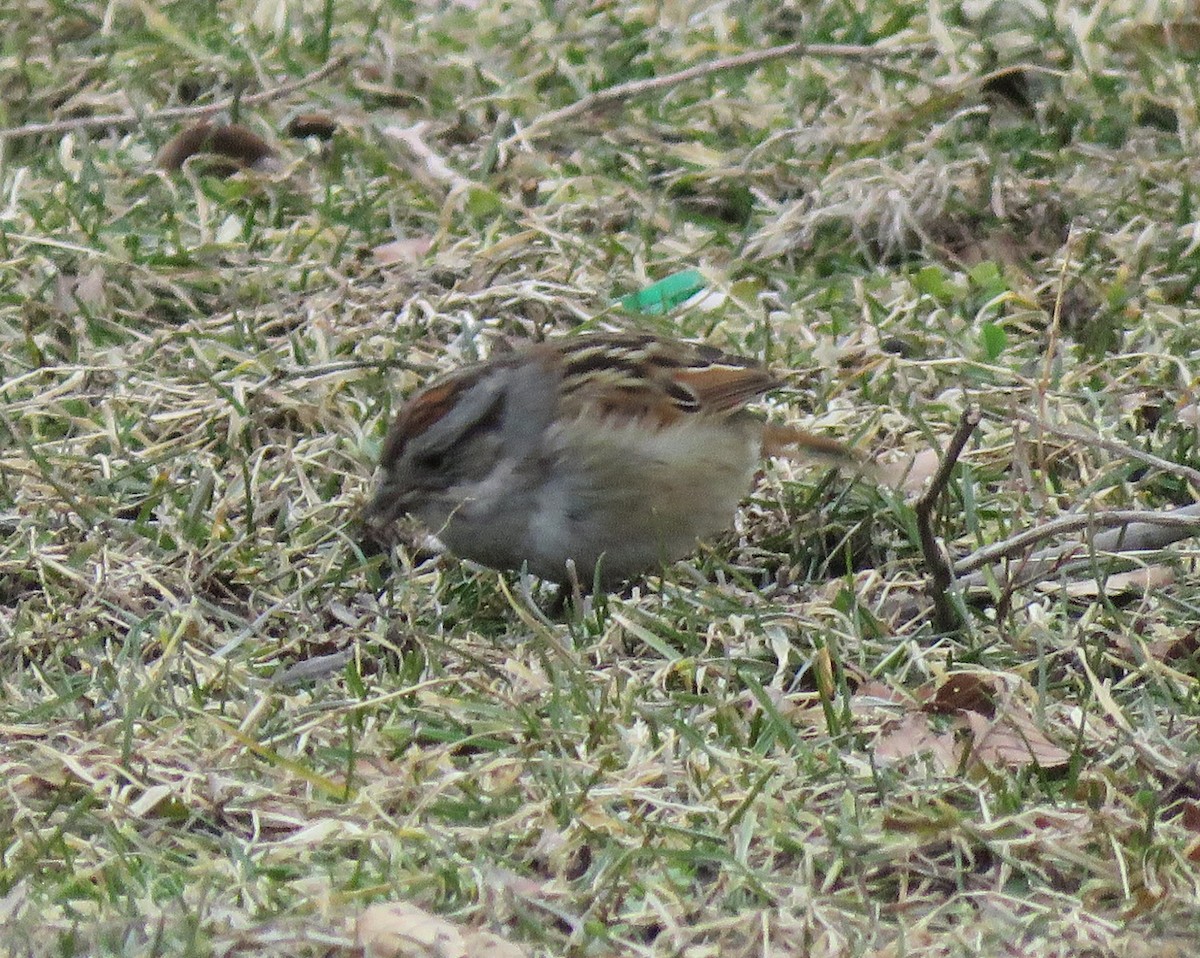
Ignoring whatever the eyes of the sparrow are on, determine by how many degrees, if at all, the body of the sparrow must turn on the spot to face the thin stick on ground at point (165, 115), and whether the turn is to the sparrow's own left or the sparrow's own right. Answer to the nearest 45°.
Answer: approximately 45° to the sparrow's own right

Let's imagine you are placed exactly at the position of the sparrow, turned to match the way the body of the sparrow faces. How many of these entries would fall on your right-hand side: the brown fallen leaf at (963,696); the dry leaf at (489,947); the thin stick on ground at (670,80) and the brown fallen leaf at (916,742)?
1

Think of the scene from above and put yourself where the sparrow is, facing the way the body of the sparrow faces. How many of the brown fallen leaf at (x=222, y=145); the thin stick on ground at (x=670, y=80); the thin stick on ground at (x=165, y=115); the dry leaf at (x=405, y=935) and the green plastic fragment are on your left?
1

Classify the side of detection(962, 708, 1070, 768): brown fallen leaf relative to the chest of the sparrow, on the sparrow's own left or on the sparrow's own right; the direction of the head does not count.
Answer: on the sparrow's own left

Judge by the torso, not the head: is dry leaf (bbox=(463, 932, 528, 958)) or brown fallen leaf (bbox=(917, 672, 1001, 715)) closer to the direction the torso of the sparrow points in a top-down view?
the dry leaf

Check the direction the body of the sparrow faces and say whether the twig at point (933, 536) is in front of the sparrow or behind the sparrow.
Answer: behind

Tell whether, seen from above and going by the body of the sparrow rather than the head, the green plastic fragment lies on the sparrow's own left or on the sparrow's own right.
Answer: on the sparrow's own right

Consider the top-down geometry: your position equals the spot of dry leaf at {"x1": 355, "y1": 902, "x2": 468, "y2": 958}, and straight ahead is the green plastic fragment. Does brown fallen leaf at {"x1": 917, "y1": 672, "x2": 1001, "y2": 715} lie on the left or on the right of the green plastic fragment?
right

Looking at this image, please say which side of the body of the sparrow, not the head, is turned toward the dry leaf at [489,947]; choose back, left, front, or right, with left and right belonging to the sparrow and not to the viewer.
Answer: left

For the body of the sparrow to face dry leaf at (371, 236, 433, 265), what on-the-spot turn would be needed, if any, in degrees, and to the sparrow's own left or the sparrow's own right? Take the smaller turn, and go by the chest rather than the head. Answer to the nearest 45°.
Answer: approximately 90° to the sparrow's own right

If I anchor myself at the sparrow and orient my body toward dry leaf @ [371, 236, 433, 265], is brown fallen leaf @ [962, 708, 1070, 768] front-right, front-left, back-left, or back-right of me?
back-right

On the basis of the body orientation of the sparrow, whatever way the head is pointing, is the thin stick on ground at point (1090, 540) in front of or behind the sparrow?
behind

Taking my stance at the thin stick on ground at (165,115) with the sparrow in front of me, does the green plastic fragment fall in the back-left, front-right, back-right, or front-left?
front-left

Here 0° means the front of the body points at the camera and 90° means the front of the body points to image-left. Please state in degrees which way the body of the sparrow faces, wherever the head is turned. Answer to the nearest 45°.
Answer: approximately 90°

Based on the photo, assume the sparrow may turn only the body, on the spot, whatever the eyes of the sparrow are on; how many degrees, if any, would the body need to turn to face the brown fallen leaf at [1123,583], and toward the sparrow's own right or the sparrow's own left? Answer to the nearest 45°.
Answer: approximately 180°

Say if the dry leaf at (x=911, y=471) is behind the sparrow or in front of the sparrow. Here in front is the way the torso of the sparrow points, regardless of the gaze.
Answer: behind

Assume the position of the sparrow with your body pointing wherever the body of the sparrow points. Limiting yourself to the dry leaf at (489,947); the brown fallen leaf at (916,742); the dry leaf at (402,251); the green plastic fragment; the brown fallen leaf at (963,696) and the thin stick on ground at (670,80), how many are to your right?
3

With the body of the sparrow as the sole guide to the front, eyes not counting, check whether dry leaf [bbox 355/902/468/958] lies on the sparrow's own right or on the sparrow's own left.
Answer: on the sparrow's own left

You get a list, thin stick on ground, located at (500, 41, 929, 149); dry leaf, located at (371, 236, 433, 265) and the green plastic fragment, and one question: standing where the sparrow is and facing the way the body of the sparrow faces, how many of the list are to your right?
3
